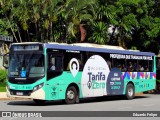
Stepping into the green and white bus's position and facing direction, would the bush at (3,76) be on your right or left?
on your right

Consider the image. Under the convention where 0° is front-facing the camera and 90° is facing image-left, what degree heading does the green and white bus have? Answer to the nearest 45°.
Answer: approximately 45°
